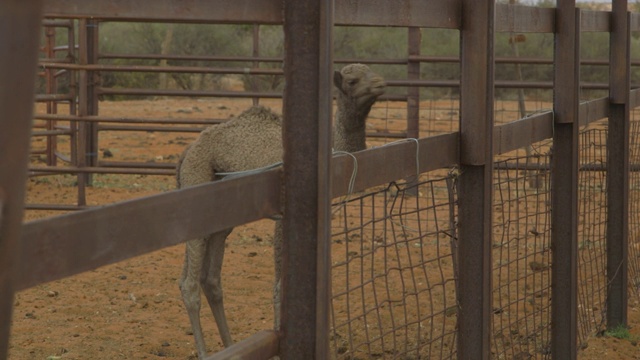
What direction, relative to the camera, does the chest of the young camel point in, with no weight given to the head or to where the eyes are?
to the viewer's right

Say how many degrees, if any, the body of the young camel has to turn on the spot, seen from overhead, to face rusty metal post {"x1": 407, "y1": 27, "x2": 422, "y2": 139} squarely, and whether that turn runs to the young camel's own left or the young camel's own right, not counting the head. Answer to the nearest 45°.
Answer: approximately 90° to the young camel's own left
